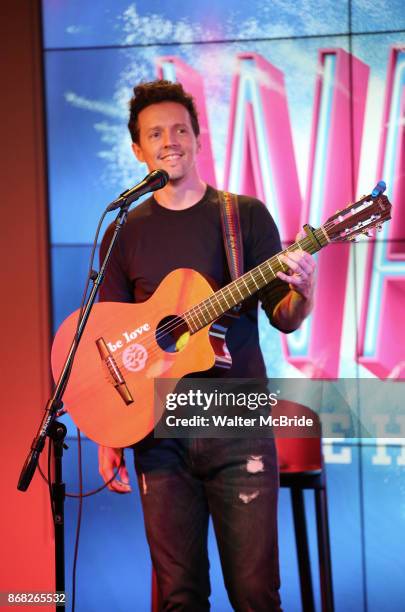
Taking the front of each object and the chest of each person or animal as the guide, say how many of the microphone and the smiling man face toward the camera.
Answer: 1

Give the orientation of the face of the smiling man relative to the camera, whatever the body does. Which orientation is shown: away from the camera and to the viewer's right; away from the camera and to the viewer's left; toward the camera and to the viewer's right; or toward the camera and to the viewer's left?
toward the camera and to the viewer's right

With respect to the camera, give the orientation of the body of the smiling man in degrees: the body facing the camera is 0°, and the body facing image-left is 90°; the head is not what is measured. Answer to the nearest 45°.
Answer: approximately 0°

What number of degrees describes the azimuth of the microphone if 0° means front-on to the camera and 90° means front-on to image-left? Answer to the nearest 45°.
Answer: approximately 270°

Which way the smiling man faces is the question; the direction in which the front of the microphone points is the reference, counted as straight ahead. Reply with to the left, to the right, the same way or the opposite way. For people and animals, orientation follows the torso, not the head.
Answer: to the right
